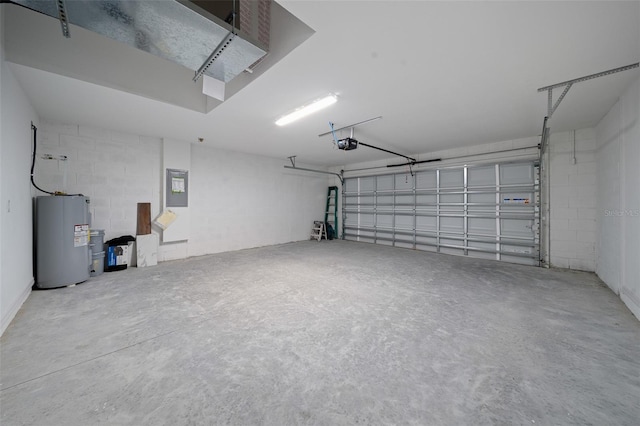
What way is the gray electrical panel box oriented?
toward the camera

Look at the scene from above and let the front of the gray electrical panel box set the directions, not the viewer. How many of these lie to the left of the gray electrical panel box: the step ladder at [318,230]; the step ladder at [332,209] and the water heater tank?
2

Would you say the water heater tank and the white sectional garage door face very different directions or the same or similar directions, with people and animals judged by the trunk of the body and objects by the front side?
same or similar directions

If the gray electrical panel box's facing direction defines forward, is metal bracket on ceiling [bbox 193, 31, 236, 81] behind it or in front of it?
in front

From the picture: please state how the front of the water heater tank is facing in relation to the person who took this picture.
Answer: facing the viewer and to the right of the viewer

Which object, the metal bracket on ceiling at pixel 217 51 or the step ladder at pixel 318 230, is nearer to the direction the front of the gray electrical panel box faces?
the metal bracket on ceiling

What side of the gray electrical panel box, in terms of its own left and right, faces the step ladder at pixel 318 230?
left

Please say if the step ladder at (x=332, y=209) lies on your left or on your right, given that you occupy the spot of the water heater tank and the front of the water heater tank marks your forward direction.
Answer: on your left

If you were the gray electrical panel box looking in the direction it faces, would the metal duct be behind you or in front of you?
in front
